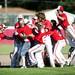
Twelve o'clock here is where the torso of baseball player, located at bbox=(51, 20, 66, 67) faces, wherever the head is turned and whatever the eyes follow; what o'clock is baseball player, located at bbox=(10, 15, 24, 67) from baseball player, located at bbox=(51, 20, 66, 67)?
baseball player, located at bbox=(10, 15, 24, 67) is roughly at 12 o'clock from baseball player, located at bbox=(51, 20, 66, 67).

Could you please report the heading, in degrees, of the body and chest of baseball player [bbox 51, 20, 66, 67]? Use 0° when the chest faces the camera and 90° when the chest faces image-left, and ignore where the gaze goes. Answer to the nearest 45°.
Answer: approximately 90°

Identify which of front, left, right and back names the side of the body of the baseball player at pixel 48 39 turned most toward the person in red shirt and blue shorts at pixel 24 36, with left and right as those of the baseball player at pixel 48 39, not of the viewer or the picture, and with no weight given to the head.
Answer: front

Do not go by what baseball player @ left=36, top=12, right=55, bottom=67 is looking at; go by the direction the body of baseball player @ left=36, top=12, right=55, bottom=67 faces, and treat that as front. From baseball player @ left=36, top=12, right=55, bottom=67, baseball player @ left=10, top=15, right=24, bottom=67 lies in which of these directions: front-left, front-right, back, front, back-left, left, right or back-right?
front
